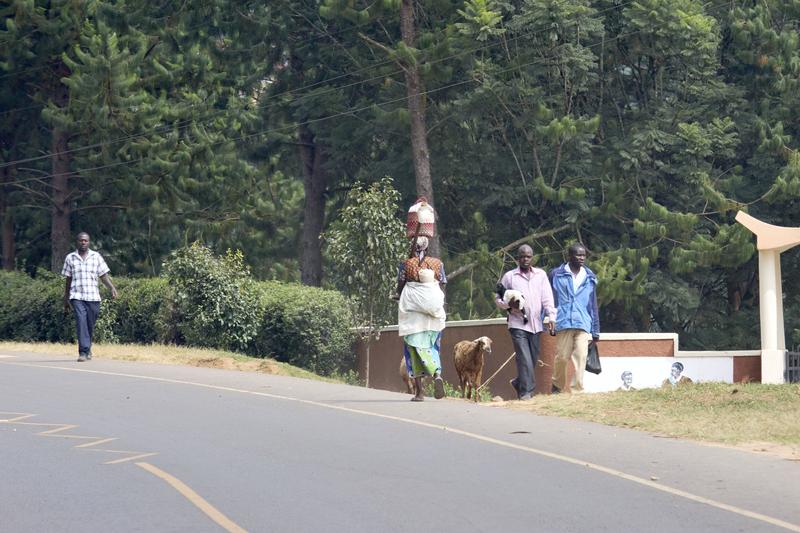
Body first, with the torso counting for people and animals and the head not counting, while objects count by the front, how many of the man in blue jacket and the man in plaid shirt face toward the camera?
2

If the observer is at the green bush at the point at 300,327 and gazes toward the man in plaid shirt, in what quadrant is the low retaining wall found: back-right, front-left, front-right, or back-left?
back-left

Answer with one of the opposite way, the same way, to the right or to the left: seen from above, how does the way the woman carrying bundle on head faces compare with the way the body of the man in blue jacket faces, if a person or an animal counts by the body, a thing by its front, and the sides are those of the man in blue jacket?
the opposite way

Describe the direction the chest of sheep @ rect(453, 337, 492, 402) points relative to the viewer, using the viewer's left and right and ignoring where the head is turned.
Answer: facing the viewer and to the right of the viewer

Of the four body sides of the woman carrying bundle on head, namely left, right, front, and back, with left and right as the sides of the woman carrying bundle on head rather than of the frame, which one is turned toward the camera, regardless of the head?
back

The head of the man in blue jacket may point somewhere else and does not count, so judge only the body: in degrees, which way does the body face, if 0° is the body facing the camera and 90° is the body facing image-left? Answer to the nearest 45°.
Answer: approximately 0°
